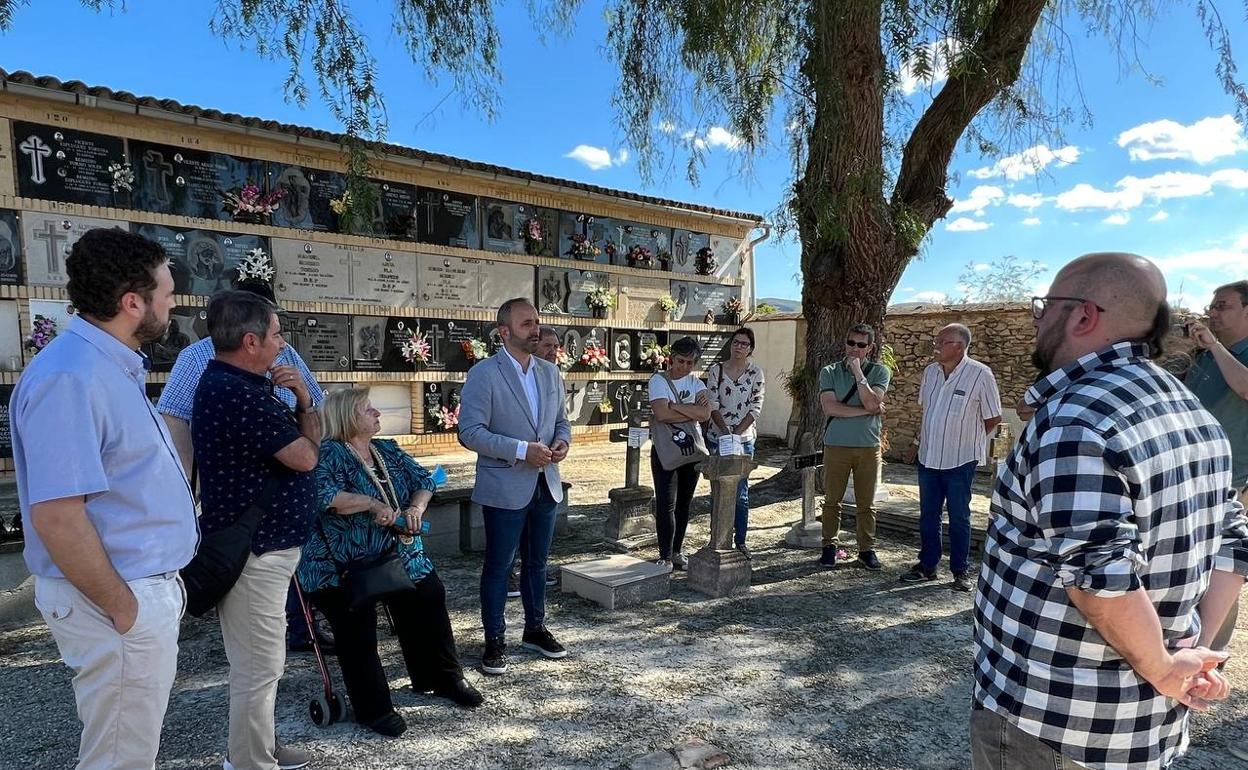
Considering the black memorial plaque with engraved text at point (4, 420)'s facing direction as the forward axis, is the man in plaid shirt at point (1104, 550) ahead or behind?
ahead

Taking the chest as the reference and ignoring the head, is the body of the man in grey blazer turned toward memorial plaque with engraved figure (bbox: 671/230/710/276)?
no

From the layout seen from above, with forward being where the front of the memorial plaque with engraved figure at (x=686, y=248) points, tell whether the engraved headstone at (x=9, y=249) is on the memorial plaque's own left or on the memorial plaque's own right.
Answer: on the memorial plaque's own right

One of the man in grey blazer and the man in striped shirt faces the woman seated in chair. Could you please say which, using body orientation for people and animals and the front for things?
the man in striped shirt

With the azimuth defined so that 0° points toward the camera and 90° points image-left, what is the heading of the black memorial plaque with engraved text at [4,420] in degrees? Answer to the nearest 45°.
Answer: approximately 0°

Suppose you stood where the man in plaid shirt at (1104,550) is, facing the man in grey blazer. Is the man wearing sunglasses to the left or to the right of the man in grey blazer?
right

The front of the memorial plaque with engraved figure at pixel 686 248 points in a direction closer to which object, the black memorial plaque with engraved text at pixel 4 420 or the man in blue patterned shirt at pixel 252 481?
the man in blue patterned shirt

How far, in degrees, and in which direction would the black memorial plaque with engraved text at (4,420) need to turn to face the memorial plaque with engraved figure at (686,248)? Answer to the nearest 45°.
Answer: approximately 90° to its left

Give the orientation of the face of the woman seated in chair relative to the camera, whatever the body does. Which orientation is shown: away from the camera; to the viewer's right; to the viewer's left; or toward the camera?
to the viewer's right

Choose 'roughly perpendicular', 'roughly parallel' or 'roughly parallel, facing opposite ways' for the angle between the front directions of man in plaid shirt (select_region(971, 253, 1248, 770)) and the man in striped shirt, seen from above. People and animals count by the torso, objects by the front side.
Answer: roughly perpendicular

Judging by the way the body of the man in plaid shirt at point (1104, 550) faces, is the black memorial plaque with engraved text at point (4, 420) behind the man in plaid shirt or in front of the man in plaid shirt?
in front

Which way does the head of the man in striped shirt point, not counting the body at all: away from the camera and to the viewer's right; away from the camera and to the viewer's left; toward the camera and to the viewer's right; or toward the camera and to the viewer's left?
toward the camera and to the viewer's left

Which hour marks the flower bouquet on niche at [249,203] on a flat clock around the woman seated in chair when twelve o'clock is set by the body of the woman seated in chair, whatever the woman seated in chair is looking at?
The flower bouquet on niche is roughly at 7 o'clock from the woman seated in chair.

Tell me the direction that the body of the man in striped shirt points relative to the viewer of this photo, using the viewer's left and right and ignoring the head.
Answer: facing the viewer and to the left of the viewer

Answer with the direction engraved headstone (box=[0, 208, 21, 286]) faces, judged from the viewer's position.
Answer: facing the viewer

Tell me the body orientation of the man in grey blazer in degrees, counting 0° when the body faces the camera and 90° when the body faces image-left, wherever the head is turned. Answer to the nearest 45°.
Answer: approximately 315°

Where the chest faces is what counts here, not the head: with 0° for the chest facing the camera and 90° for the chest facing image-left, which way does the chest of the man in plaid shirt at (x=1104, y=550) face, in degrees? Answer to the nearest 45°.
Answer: approximately 135°

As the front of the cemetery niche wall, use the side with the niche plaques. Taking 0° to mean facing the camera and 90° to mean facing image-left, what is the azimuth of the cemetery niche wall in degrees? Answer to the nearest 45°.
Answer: approximately 315°
